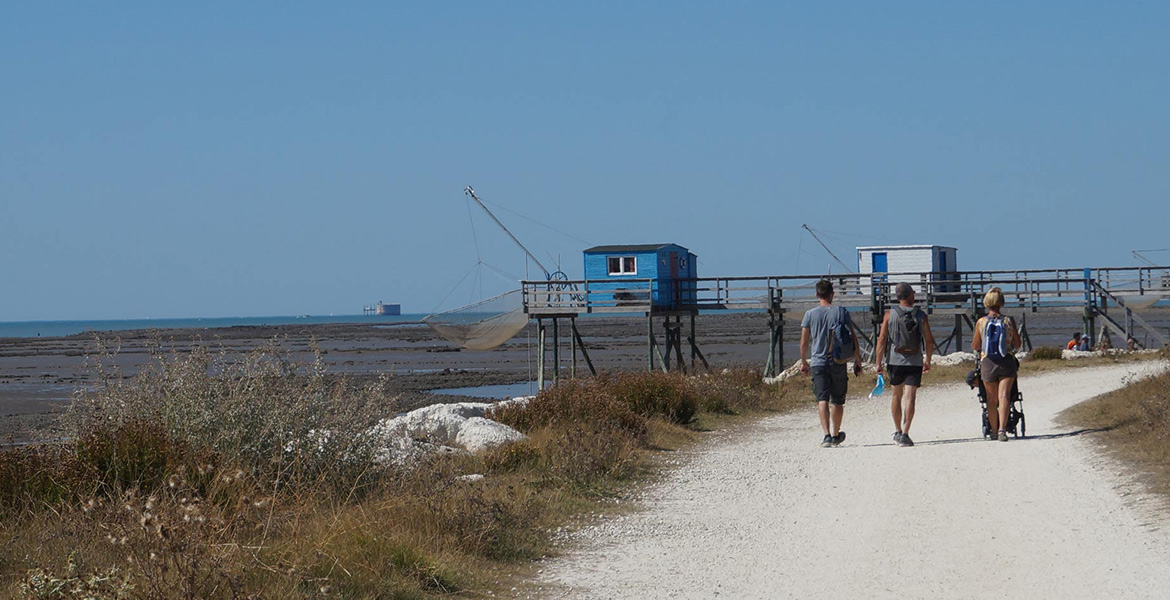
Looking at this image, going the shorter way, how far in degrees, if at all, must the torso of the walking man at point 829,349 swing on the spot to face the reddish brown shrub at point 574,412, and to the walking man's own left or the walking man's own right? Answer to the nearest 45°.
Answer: approximately 90° to the walking man's own left

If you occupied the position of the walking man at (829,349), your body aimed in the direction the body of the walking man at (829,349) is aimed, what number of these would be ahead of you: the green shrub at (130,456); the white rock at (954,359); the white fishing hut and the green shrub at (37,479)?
2

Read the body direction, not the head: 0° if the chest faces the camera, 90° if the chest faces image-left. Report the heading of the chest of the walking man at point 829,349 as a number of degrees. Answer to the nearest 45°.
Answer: approximately 180°

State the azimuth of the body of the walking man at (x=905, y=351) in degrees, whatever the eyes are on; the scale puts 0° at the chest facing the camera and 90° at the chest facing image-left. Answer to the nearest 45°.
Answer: approximately 180°

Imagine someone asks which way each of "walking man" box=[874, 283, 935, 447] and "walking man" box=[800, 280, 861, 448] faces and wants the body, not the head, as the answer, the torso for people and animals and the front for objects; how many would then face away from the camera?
2

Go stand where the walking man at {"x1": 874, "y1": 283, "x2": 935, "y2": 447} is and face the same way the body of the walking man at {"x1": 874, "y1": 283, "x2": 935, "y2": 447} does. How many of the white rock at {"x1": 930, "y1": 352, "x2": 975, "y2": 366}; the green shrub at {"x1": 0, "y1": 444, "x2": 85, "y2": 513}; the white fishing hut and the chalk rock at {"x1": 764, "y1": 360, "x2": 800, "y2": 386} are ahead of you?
3

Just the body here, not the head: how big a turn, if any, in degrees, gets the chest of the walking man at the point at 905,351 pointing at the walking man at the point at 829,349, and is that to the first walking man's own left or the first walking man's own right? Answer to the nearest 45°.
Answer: approximately 90° to the first walking man's own left

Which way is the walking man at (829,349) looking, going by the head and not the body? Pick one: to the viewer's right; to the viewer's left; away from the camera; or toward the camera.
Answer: away from the camera

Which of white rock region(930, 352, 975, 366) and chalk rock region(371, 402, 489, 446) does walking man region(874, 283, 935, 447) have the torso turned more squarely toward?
the white rock

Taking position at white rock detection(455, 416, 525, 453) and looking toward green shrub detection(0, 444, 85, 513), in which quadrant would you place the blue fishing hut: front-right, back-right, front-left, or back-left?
back-right

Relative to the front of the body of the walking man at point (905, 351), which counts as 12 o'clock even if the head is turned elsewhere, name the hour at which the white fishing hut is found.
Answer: The white fishing hut is roughly at 12 o'clock from the walking man.

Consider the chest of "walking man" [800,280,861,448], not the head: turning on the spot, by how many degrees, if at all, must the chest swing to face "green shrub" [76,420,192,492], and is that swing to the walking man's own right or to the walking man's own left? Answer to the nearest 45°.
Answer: approximately 135° to the walking man's own left

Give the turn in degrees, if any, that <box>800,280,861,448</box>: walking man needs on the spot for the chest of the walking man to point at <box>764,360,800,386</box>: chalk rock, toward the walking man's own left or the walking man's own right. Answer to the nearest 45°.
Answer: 0° — they already face it

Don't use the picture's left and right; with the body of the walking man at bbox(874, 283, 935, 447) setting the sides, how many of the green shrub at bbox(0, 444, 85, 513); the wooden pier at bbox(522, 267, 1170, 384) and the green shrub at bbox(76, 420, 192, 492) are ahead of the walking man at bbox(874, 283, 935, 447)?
1

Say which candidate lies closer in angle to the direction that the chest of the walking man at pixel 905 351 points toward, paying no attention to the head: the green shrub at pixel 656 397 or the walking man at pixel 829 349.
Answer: the green shrub

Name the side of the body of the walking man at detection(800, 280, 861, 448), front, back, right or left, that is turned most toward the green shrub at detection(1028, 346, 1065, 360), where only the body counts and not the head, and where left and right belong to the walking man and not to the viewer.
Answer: front
